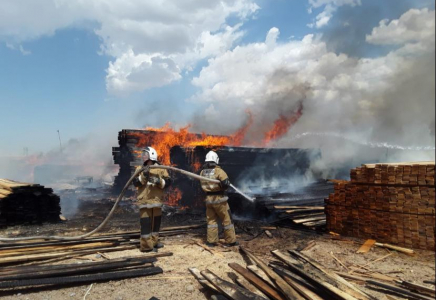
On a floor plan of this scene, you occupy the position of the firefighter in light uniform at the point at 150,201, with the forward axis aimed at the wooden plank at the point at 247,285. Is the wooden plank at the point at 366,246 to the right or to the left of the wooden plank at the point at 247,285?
left

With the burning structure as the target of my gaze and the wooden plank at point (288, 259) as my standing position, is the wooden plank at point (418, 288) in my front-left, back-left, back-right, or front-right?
back-right

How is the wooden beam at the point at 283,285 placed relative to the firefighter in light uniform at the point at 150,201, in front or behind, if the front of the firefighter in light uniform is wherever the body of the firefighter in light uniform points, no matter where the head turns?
in front

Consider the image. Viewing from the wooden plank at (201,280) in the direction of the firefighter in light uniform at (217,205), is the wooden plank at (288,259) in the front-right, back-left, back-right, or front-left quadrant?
front-right
